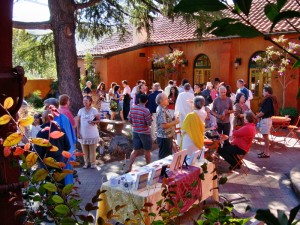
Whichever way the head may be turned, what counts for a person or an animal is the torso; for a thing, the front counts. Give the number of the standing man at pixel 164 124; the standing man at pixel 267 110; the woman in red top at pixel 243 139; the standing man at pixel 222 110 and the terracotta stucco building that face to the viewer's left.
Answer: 2

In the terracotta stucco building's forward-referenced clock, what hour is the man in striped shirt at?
The man in striped shirt is roughly at 12 o'clock from the terracotta stucco building.

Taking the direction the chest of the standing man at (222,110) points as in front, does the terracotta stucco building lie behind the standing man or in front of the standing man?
behind

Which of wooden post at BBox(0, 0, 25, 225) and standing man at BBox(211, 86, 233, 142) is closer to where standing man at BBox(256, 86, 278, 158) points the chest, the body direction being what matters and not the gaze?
the standing man

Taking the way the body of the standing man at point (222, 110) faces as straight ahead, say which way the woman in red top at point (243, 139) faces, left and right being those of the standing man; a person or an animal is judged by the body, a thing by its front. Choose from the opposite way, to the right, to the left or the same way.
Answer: to the right

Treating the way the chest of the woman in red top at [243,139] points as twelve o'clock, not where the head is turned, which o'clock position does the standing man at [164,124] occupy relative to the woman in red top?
The standing man is roughly at 11 o'clock from the woman in red top.

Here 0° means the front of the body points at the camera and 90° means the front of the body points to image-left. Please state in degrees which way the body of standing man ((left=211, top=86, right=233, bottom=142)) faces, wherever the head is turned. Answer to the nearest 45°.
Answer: approximately 0°

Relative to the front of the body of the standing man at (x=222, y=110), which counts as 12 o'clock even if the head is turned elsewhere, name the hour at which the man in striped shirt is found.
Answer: The man in striped shirt is roughly at 1 o'clock from the standing man.

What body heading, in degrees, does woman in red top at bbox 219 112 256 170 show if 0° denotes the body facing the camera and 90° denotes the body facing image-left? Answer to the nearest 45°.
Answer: approximately 90°

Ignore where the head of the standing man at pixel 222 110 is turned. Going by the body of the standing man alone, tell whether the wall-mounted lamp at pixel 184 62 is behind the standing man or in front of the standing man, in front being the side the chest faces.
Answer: behind

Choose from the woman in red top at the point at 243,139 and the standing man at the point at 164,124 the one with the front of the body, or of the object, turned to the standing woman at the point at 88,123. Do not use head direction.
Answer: the woman in red top

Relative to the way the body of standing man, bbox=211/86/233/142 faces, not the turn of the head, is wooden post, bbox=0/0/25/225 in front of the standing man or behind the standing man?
in front

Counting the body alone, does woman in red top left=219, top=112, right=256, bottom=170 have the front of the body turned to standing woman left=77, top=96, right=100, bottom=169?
yes

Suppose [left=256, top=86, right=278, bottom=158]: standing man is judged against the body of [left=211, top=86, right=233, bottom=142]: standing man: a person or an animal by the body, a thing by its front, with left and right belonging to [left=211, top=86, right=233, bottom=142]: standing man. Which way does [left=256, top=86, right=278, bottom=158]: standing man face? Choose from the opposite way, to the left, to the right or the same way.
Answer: to the right

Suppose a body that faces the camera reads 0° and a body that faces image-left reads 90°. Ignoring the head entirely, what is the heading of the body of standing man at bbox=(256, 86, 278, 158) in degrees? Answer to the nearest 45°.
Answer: approximately 90°
